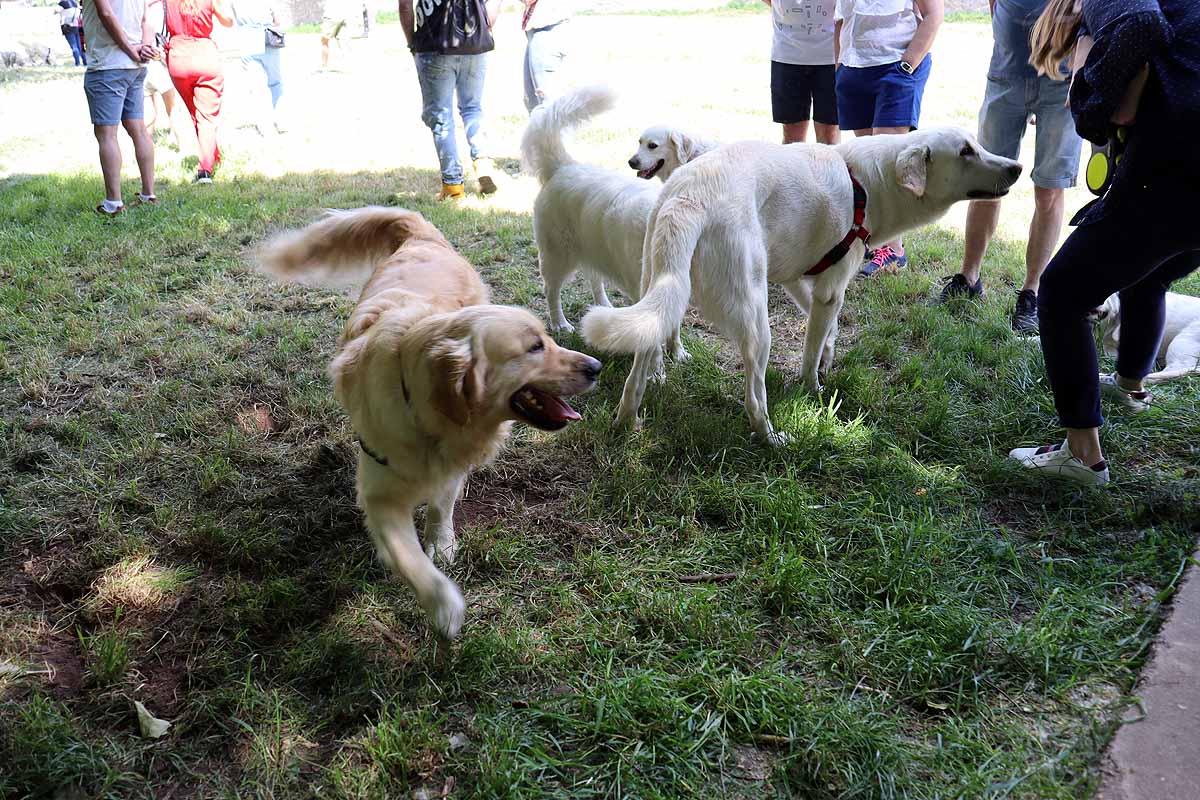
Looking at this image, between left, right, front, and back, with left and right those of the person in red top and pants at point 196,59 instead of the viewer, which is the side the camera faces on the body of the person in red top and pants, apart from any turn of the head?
back

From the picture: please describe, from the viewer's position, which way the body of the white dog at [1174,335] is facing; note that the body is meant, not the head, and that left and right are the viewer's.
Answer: facing to the left of the viewer

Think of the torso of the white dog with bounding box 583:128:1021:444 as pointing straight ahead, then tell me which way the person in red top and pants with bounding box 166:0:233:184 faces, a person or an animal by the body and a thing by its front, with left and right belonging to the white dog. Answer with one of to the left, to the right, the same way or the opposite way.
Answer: to the left

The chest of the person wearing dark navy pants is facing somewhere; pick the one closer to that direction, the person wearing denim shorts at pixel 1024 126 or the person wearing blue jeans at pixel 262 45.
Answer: the person wearing blue jeans

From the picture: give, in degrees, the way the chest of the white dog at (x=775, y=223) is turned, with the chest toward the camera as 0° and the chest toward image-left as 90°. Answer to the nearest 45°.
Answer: approximately 225°

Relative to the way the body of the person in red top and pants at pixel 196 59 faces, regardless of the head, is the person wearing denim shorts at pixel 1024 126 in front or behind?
behind

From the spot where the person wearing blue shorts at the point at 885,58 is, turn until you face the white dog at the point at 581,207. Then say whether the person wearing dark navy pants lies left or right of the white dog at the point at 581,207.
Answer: left

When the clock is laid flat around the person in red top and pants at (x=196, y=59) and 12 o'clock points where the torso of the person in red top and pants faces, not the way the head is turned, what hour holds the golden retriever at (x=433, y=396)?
The golden retriever is roughly at 6 o'clock from the person in red top and pants.

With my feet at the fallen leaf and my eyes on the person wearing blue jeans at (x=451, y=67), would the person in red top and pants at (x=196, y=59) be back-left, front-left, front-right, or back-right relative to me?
front-left

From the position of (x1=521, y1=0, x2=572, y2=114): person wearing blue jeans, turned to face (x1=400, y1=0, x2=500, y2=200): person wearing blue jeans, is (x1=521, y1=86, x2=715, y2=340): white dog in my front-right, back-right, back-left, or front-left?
front-left

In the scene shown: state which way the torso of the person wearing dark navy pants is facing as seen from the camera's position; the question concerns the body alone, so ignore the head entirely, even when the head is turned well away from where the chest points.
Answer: to the viewer's left

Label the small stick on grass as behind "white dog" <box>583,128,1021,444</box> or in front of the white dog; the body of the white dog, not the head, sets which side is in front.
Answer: behind

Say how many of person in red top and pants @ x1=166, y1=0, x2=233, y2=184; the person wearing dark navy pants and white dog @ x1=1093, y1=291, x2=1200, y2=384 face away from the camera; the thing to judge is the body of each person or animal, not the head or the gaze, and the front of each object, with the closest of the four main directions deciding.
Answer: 1
